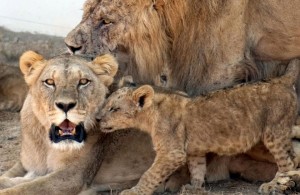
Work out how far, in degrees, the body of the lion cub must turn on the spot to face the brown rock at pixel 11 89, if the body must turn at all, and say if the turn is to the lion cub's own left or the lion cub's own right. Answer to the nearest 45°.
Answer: approximately 45° to the lion cub's own right

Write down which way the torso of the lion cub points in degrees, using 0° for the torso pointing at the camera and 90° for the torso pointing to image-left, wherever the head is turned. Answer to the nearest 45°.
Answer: approximately 90°

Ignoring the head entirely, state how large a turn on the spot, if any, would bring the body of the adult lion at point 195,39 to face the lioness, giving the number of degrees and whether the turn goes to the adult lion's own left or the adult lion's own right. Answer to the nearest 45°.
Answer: approximately 45° to the adult lion's own left

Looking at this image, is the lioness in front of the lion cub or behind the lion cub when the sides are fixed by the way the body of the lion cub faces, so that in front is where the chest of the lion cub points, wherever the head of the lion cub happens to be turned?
in front

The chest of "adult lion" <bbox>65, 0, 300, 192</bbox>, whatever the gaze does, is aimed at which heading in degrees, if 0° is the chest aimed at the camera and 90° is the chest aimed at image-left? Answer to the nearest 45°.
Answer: approximately 90°

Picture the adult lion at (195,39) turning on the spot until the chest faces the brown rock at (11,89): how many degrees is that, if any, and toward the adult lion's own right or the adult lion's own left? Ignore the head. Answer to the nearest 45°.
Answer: approximately 45° to the adult lion's own right

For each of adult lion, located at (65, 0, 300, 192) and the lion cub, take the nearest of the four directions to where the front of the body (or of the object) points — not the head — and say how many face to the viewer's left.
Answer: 2
